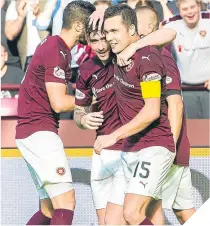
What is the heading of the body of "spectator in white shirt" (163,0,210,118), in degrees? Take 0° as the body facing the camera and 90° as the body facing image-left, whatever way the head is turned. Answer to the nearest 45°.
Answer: approximately 0°

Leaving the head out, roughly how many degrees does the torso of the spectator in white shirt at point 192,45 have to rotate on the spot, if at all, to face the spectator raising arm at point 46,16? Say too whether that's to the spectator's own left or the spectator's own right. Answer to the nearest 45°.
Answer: approximately 90° to the spectator's own right

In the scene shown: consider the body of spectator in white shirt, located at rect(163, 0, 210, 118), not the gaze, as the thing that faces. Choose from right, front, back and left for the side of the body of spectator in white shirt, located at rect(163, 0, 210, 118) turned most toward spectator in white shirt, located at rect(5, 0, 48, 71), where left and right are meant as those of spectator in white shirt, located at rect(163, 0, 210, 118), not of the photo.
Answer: right
